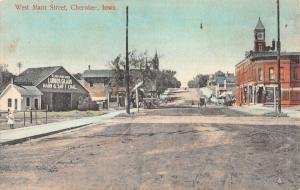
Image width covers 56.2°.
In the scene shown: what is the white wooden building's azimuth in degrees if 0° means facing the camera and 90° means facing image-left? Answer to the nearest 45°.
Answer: approximately 315°

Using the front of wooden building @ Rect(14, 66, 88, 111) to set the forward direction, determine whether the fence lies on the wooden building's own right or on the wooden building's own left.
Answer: on the wooden building's own right

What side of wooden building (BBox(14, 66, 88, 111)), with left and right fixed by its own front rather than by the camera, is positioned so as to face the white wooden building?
right

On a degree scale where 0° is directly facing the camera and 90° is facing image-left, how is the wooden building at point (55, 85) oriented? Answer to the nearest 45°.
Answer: approximately 315°
